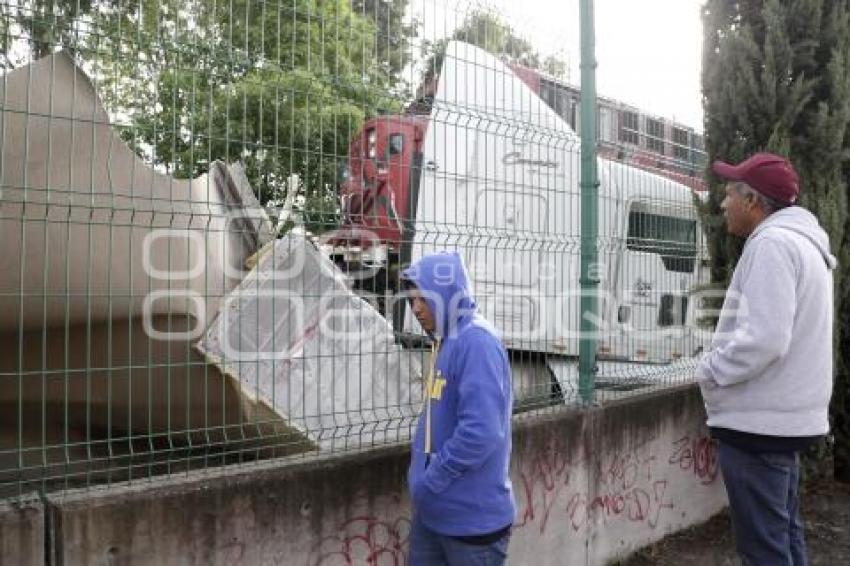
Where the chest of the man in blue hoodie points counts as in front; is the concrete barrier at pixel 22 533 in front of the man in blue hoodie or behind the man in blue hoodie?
in front

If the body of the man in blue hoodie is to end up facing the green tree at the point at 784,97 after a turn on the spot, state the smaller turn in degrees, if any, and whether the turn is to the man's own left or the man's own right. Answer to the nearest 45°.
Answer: approximately 135° to the man's own right

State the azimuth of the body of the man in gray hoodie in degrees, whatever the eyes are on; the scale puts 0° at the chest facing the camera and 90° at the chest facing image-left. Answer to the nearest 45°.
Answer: approximately 90°

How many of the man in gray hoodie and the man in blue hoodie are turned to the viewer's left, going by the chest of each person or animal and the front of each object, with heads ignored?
2

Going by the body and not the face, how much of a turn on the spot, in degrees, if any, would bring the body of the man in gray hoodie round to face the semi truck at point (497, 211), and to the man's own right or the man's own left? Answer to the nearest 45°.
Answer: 0° — they already face it

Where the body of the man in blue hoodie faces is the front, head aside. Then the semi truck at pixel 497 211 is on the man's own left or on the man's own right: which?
on the man's own right

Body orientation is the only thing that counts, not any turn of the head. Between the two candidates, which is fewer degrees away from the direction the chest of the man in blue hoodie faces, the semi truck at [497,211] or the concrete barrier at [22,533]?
the concrete barrier

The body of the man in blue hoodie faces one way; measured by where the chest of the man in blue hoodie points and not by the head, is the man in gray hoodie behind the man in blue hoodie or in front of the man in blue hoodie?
behind

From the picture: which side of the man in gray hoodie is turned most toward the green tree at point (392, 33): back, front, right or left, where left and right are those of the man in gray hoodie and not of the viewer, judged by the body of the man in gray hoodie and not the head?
front

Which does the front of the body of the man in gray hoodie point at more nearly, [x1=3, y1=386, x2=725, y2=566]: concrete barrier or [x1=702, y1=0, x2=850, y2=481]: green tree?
the concrete barrier

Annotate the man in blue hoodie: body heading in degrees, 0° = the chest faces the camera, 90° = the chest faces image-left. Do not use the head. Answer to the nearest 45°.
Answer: approximately 90°

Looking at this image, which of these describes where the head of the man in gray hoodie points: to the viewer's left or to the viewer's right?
to the viewer's left

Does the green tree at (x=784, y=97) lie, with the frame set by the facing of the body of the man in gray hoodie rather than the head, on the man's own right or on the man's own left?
on the man's own right
